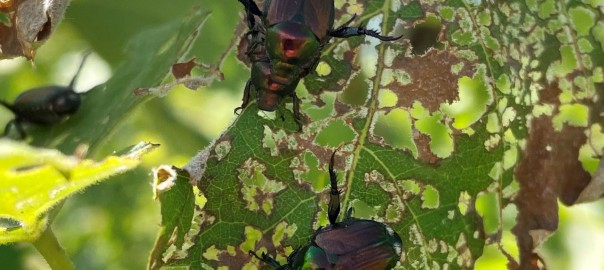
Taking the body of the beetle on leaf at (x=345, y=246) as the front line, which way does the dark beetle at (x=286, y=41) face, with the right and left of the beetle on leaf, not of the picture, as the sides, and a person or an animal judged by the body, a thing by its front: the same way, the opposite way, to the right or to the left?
to the left

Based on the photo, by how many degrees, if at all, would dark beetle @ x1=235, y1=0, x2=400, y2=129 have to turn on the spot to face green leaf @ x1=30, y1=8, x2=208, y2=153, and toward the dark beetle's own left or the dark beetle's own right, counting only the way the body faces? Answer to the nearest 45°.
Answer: approximately 90° to the dark beetle's own right

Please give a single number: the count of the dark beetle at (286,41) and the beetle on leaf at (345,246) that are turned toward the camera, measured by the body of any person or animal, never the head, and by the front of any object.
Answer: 1

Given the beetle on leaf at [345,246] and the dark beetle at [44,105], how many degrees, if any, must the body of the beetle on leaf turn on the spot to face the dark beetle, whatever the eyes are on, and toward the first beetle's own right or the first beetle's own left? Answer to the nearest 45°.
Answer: approximately 45° to the first beetle's own right

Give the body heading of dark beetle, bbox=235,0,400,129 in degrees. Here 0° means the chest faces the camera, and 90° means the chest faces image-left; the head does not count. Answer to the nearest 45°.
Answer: approximately 0°

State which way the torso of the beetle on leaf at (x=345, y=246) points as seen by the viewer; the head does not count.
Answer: to the viewer's left

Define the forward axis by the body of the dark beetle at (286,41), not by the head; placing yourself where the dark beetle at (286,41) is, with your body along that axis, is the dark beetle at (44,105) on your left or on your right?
on your right
